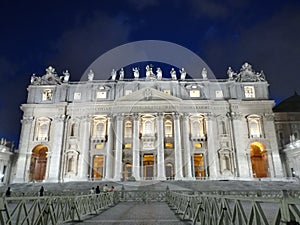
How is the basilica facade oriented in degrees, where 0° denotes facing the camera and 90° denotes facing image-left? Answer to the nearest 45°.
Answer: approximately 0°

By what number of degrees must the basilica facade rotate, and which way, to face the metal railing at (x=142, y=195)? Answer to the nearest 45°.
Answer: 0° — it already faces it
